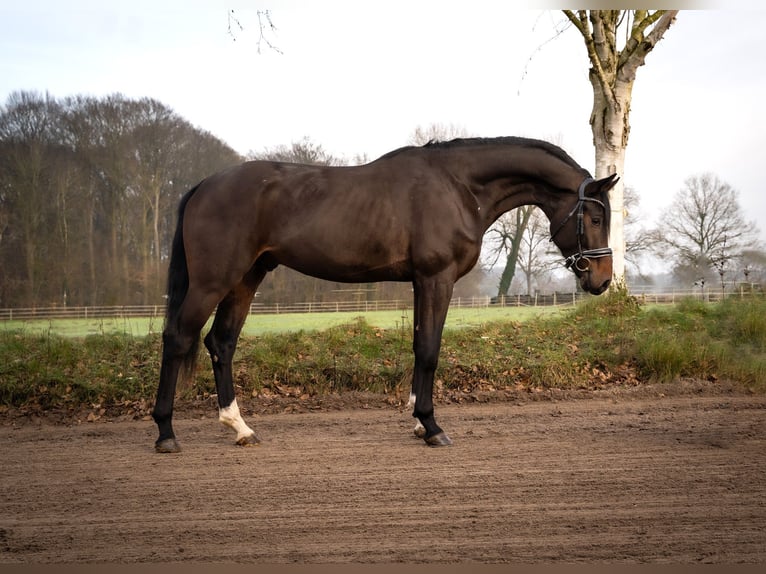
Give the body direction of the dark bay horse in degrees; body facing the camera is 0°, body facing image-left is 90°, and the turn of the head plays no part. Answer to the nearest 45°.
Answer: approximately 270°

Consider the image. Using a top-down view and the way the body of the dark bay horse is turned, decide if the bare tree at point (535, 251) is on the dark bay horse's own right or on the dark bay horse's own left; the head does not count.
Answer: on the dark bay horse's own left

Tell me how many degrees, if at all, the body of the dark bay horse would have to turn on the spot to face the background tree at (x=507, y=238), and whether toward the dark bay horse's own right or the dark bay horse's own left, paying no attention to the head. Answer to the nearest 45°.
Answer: approximately 90° to the dark bay horse's own left

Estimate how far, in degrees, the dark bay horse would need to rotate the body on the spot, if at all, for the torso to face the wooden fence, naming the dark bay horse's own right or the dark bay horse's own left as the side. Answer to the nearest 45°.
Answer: approximately 90° to the dark bay horse's own left
